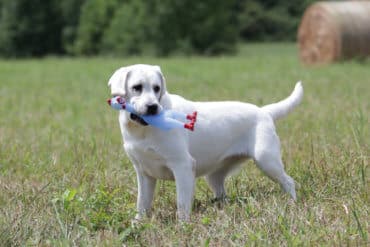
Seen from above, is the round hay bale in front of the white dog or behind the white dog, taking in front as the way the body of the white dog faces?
behind

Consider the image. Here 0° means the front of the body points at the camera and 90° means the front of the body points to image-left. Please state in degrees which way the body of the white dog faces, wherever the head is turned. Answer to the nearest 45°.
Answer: approximately 45°
